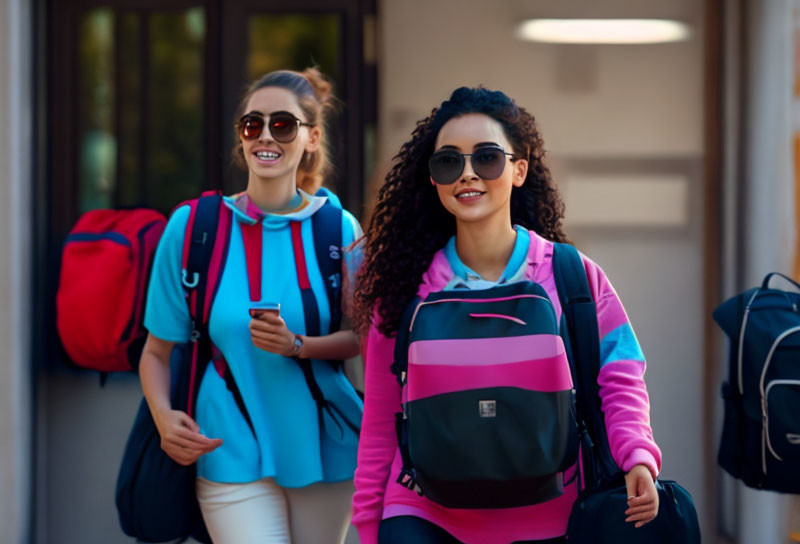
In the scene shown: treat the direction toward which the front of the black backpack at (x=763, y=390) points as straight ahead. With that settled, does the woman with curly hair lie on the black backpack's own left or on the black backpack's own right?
on the black backpack's own right

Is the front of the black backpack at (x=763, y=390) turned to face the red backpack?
no

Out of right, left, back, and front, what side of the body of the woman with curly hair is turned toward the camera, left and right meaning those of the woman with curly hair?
front

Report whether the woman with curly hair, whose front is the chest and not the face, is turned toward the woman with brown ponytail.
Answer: no

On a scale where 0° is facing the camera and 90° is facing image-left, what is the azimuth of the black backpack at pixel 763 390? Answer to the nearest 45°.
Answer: approximately 315°

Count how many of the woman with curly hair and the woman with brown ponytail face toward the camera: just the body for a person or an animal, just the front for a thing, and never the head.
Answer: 2

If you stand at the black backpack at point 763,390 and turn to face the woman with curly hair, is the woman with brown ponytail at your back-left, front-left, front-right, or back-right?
front-right

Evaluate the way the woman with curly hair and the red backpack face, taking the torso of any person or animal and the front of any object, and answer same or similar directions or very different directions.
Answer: same or similar directions

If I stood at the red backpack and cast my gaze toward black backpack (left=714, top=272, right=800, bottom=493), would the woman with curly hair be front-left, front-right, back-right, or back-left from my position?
front-right

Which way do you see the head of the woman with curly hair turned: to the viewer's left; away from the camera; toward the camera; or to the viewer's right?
toward the camera

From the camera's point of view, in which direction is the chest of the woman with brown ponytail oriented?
toward the camera

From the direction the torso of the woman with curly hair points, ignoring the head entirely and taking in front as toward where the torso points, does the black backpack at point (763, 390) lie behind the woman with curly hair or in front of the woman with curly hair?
behind

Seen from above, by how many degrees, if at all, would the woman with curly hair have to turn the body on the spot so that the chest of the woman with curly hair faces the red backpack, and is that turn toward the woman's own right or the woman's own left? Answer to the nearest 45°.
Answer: approximately 135° to the woman's own right
